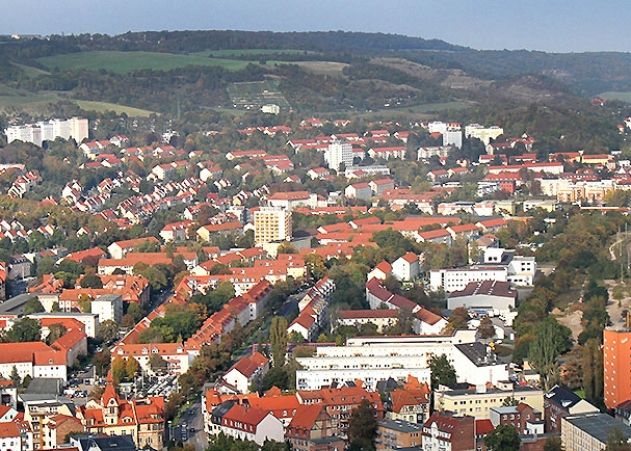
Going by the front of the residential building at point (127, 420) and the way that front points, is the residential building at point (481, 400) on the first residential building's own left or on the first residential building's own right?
on the first residential building's own left

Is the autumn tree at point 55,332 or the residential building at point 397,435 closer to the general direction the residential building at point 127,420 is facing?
the residential building

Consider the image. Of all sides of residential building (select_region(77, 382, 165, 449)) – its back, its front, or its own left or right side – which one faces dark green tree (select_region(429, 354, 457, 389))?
left

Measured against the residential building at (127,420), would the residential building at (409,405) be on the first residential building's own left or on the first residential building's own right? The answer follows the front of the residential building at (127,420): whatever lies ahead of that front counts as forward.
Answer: on the first residential building's own left

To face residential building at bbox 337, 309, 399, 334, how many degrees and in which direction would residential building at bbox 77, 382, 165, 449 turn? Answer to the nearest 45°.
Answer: approximately 135° to its left

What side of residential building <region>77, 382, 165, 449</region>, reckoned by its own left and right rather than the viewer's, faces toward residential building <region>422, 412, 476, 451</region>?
left

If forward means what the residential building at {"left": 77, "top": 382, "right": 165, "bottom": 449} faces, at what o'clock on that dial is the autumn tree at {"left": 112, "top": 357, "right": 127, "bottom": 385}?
The autumn tree is roughly at 6 o'clock from the residential building.

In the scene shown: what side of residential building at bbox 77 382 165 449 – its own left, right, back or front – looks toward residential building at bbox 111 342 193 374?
back

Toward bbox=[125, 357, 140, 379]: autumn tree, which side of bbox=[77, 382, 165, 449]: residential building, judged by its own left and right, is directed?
back

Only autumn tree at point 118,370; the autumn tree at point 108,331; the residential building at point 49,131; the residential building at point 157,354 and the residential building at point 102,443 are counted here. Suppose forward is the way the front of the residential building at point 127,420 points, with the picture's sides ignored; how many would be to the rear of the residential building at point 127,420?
4

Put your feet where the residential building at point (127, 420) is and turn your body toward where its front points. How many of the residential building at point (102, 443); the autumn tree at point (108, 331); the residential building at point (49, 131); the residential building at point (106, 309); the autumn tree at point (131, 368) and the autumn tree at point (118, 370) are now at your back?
5

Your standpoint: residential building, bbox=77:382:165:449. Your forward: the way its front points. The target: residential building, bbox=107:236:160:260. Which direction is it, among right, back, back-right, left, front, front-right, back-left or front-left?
back

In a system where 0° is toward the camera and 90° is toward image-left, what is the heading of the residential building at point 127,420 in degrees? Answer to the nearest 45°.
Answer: approximately 0°
